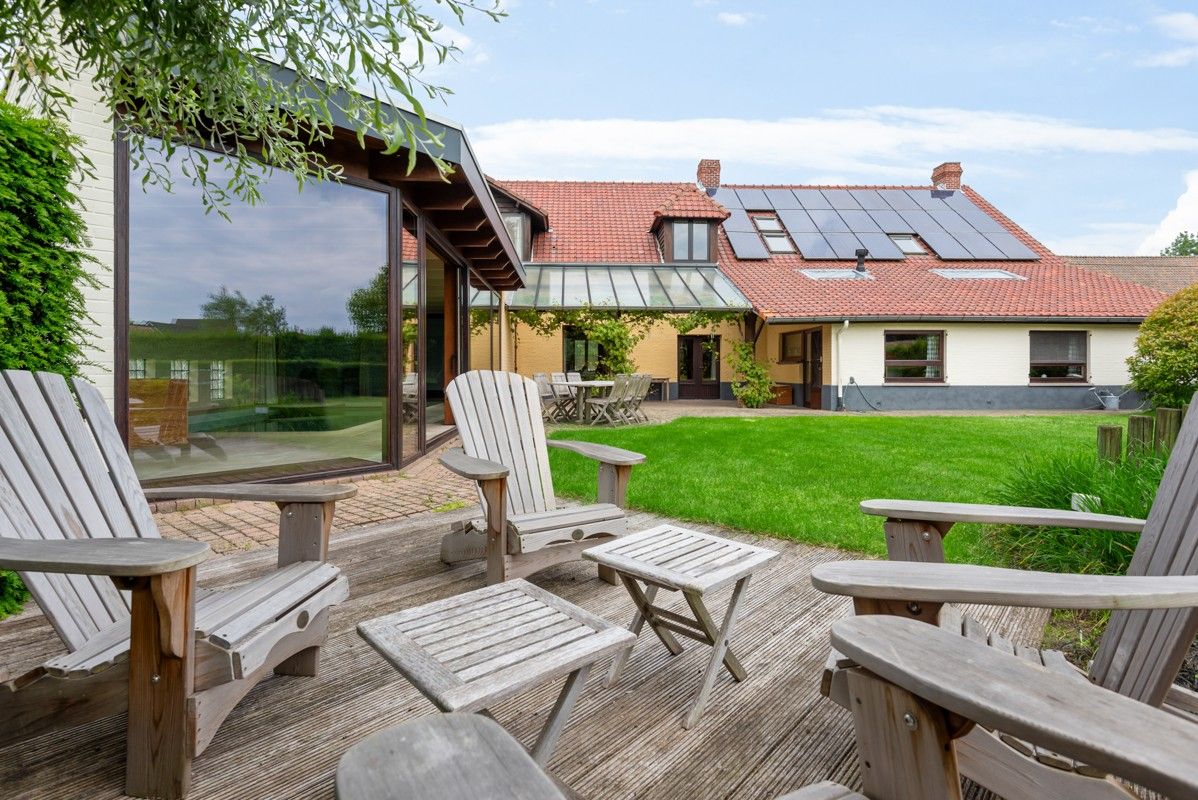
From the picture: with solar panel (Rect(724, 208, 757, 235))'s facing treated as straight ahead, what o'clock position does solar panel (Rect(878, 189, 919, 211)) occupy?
solar panel (Rect(878, 189, 919, 211)) is roughly at 8 o'clock from solar panel (Rect(724, 208, 757, 235)).

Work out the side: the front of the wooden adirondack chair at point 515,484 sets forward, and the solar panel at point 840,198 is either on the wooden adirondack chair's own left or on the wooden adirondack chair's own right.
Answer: on the wooden adirondack chair's own left

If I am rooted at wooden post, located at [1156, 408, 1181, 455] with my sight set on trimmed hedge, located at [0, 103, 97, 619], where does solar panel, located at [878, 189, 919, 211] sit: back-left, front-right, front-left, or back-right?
back-right

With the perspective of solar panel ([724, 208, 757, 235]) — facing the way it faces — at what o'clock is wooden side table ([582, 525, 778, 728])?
The wooden side table is roughly at 12 o'clock from the solar panel.

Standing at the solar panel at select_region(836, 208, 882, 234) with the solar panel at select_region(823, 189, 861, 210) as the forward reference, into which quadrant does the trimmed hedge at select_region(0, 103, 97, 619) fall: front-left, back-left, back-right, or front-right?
back-left

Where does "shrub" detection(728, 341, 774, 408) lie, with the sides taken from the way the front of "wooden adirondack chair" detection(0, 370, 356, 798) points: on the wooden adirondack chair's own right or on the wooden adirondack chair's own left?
on the wooden adirondack chair's own left

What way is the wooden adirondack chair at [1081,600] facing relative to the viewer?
to the viewer's left

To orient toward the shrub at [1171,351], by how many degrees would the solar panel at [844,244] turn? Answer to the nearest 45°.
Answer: approximately 45° to its left
